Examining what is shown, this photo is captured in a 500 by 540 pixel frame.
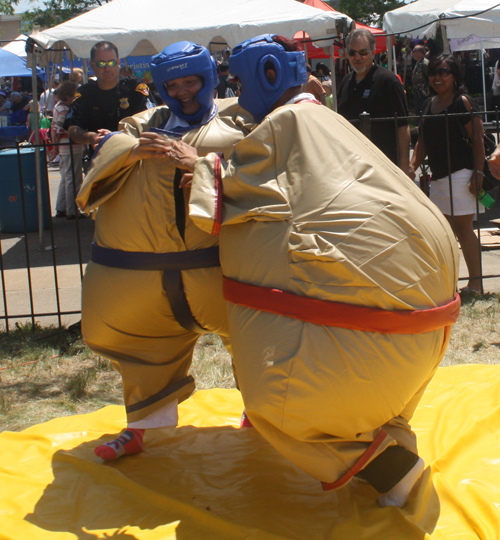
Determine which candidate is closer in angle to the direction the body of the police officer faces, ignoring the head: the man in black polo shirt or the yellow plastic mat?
the yellow plastic mat

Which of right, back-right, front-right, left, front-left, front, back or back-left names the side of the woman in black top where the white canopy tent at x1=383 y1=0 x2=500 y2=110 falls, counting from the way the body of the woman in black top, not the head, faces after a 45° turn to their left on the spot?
back

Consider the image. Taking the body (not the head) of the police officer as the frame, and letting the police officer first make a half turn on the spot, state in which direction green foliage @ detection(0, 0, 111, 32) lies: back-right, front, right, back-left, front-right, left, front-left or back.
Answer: front

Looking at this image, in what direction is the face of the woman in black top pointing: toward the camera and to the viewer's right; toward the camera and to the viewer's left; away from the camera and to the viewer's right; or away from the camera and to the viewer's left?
toward the camera and to the viewer's left

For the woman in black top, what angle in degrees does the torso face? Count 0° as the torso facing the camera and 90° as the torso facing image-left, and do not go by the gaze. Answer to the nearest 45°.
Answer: approximately 45°

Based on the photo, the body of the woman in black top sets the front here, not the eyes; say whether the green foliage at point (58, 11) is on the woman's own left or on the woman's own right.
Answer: on the woman's own right

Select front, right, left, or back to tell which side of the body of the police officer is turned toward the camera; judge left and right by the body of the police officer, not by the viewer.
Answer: front

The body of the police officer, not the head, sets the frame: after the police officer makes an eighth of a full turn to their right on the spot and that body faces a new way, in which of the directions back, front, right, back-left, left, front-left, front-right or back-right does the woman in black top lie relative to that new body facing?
back-left

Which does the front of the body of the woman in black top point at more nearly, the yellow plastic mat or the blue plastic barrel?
the yellow plastic mat
